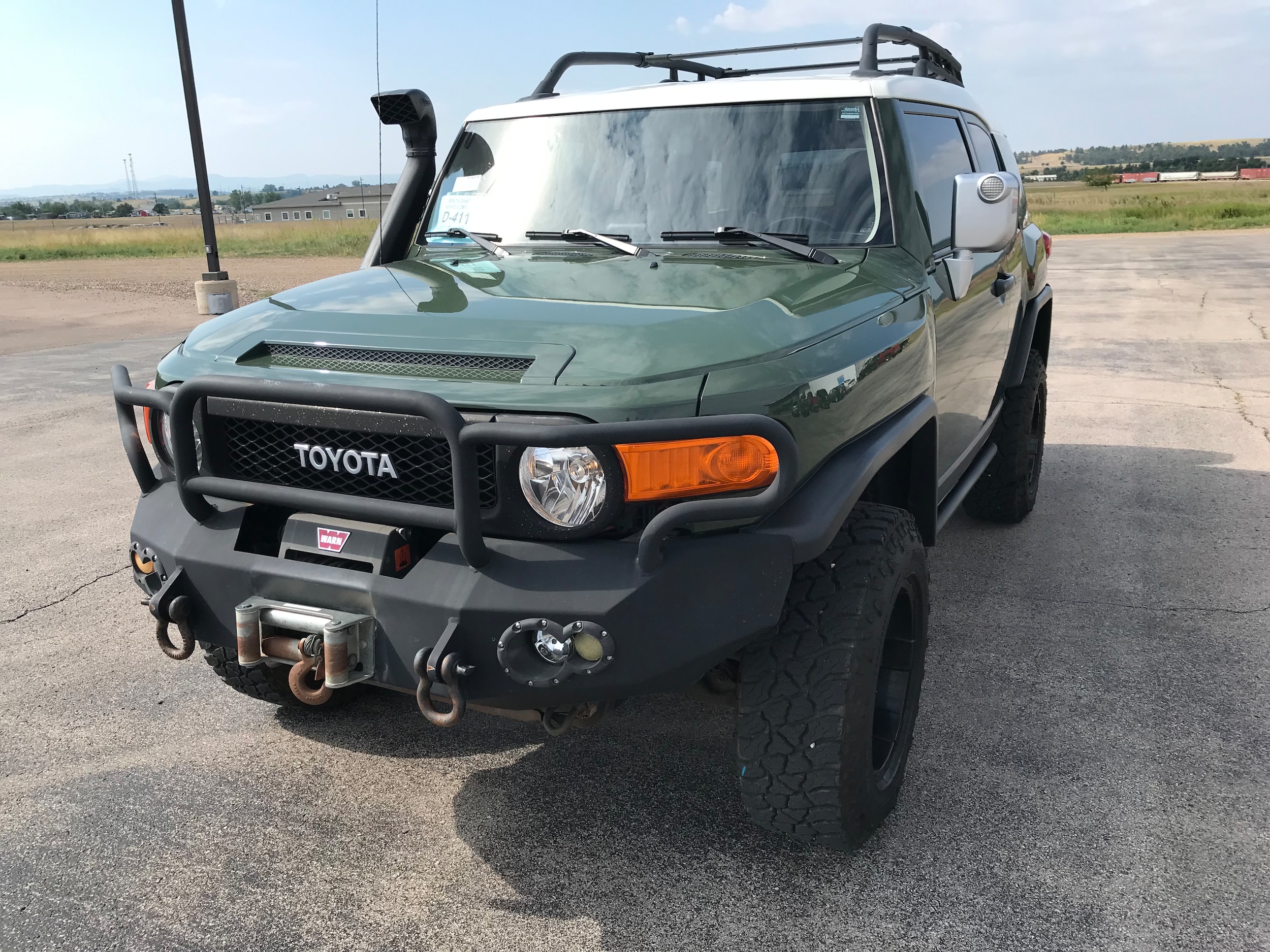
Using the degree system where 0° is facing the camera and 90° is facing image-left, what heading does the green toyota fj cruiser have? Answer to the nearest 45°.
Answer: approximately 45°

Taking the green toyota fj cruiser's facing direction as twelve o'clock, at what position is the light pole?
The light pole is roughly at 4 o'clock from the green toyota fj cruiser.
